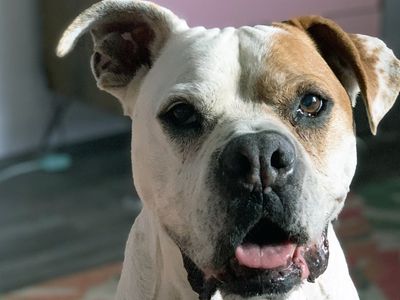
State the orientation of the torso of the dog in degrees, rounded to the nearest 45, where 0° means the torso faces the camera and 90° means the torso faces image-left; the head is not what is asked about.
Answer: approximately 0°
